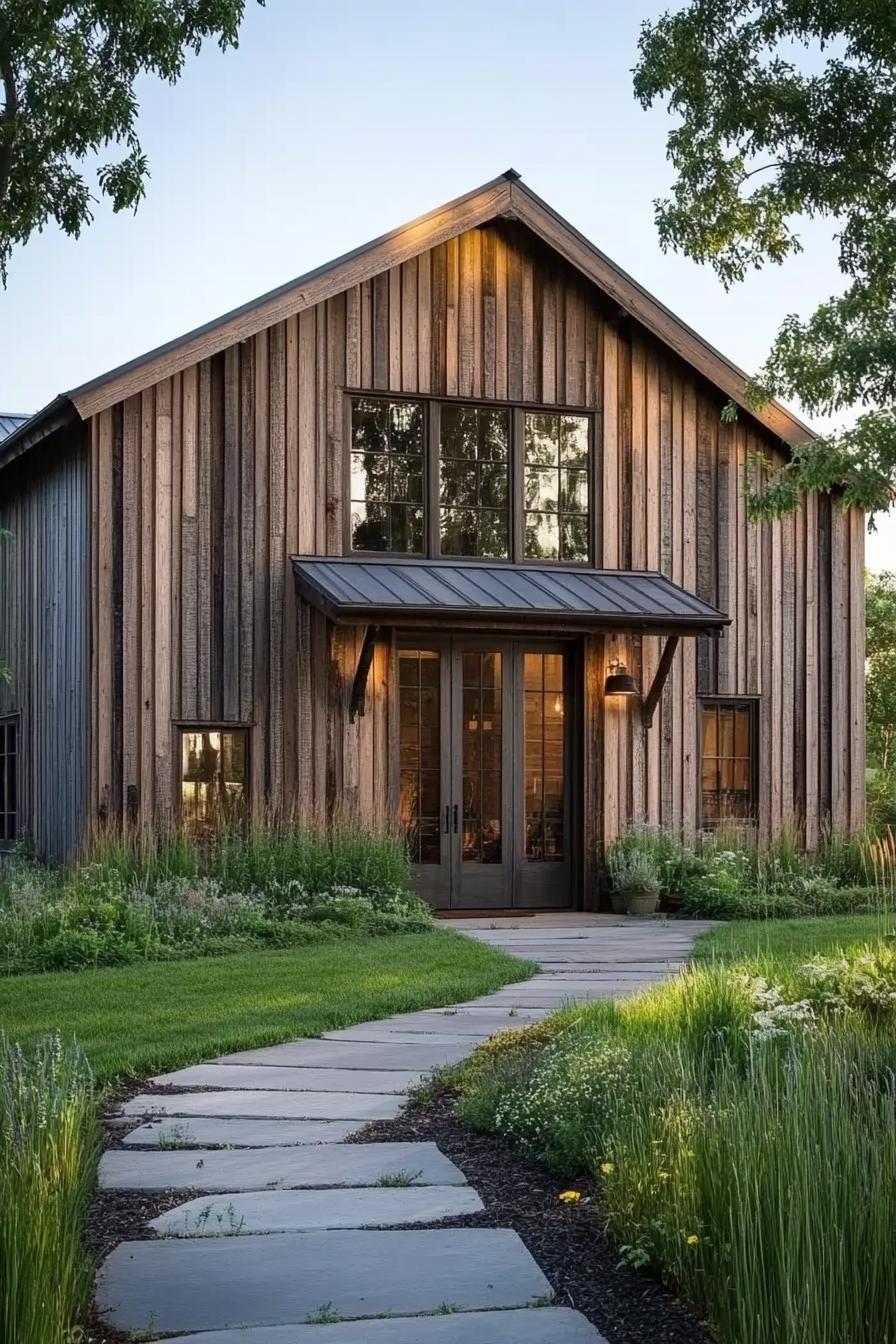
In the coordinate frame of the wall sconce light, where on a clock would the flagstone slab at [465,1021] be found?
The flagstone slab is roughly at 12 o'clock from the wall sconce light.

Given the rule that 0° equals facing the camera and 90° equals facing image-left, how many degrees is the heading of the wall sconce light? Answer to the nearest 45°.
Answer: approximately 0°

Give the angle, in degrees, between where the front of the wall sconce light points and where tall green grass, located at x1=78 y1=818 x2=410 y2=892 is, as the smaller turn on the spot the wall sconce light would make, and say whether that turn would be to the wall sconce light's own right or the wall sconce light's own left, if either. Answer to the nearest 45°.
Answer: approximately 45° to the wall sconce light's own right

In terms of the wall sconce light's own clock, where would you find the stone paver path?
The stone paver path is roughly at 12 o'clock from the wall sconce light.

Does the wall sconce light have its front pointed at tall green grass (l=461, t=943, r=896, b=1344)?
yes
